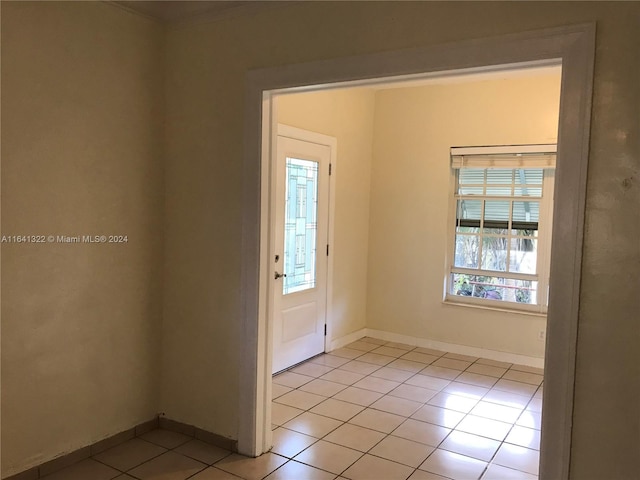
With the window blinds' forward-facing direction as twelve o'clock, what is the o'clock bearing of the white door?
The white door is roughly at 2 o'clock from the window blinds.

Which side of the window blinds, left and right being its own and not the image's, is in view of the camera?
front
